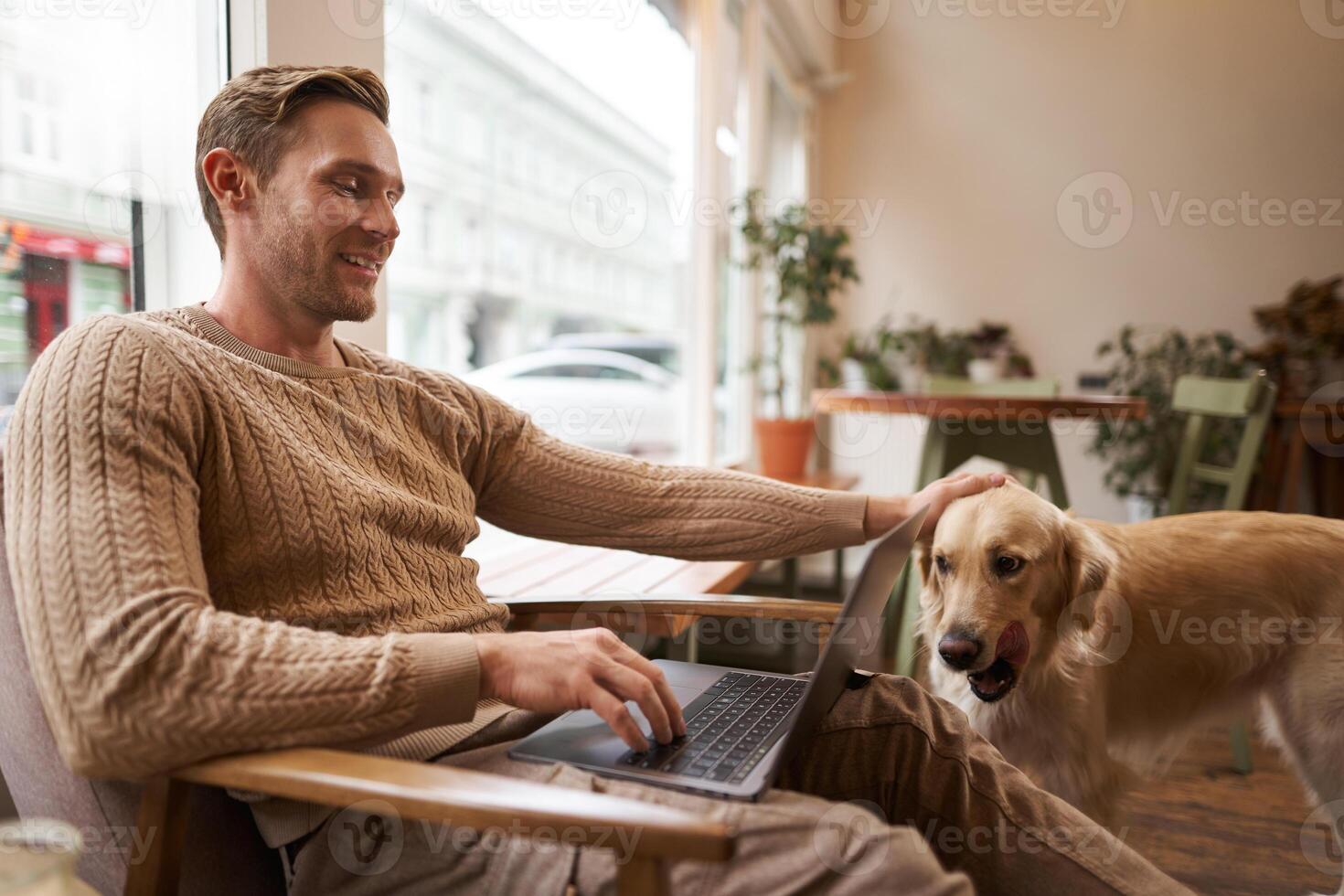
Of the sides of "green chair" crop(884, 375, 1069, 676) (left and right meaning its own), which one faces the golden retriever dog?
front

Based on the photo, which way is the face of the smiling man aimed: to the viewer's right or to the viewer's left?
to the viewer's right

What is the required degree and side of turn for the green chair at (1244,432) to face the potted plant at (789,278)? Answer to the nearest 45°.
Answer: approximately 45° to its right

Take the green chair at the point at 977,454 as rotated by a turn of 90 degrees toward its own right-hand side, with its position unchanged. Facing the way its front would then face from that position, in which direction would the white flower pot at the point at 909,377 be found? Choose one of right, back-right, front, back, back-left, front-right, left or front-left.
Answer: right

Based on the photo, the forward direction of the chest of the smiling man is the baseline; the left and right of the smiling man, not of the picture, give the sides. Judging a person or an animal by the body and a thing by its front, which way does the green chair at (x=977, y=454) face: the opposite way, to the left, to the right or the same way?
to the right

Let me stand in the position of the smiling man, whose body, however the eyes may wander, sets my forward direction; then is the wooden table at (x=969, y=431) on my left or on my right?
on my left

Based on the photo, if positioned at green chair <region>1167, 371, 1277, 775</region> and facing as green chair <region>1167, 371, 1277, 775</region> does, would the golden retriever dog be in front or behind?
in front

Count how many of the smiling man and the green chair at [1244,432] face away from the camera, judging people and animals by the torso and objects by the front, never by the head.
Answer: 0

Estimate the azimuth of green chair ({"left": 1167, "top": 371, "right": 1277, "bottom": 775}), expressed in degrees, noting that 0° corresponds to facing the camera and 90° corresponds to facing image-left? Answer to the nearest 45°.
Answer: approximately 45°

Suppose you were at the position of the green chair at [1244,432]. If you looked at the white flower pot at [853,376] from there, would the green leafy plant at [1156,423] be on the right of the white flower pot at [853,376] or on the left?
right

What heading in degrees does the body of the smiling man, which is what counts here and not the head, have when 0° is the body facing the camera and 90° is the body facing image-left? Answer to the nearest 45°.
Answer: approximately 315°

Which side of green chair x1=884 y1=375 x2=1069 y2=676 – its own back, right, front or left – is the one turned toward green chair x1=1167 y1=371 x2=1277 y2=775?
left

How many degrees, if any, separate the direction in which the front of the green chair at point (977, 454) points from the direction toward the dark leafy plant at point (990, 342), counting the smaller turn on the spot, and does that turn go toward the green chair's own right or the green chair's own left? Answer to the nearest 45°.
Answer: approximately 180°

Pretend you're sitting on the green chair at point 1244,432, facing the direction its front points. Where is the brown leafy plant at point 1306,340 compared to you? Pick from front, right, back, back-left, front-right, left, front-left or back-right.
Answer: back-right
